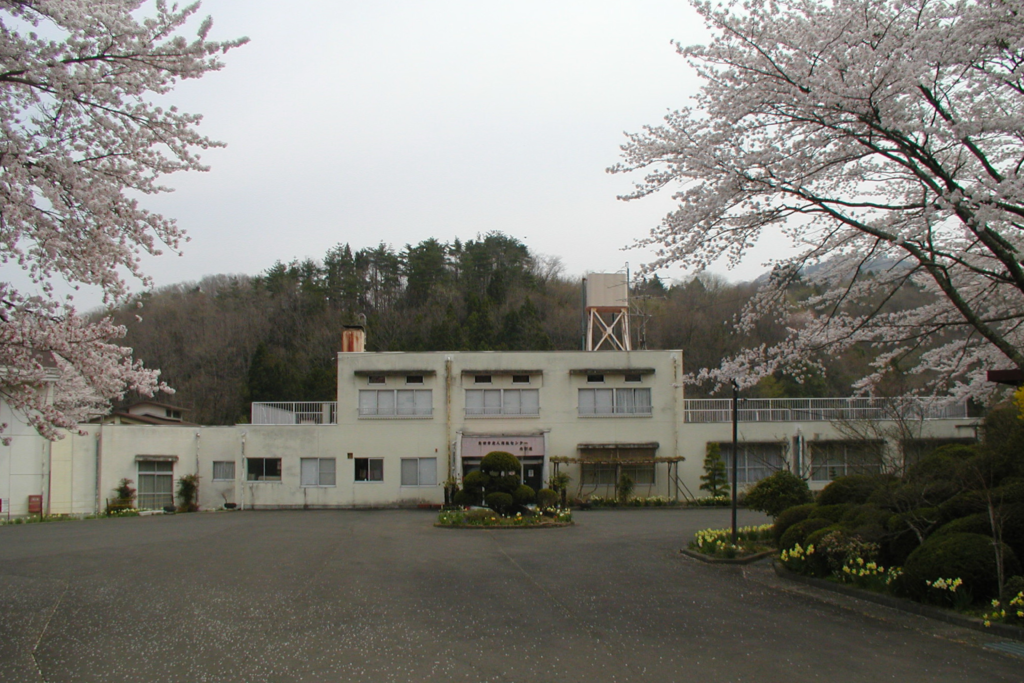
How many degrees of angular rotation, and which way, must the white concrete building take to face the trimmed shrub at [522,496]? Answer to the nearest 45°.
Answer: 0° — it already faces it

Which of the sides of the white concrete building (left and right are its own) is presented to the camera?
front

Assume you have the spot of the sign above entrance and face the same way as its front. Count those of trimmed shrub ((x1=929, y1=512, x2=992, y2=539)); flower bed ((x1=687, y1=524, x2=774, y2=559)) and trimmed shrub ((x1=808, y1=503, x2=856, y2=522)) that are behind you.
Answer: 0

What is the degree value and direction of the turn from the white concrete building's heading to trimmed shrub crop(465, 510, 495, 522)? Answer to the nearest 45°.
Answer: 0° — it already faces it

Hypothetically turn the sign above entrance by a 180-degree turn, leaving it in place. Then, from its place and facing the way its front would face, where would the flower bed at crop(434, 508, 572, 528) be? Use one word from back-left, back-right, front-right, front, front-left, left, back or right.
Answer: back

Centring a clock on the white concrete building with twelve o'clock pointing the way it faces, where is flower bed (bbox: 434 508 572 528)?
The flower bed is roughly at 12 o'clock from the white concrete building.

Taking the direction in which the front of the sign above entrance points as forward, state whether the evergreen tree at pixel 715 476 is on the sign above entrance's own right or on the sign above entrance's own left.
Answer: on the sign above entrance's own left

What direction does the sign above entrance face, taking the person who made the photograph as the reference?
facing the viewer

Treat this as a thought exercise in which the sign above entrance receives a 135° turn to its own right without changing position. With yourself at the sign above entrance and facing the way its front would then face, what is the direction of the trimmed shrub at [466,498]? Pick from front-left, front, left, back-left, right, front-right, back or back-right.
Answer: back-left

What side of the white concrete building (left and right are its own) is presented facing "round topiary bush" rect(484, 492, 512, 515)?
front

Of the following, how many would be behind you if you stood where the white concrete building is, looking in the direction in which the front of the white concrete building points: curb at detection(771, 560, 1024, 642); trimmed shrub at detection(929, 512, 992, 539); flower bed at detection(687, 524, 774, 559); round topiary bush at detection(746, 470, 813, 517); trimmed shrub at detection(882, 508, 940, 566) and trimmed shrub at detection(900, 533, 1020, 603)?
0
